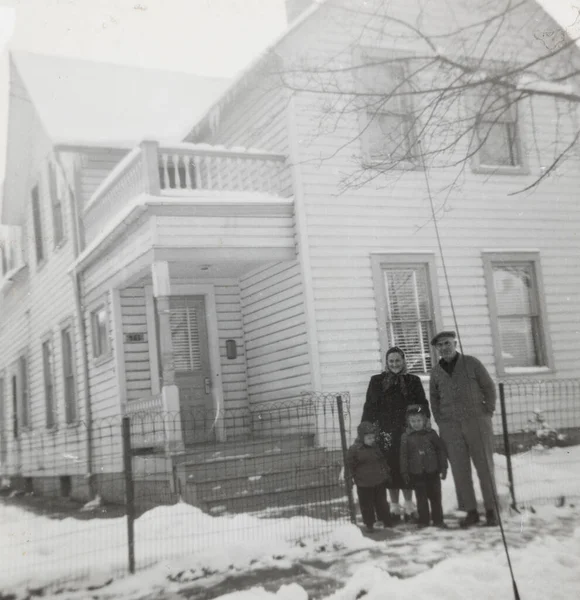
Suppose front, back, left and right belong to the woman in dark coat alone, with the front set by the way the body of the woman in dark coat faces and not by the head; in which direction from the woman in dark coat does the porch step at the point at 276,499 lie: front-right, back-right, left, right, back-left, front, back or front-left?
back-right

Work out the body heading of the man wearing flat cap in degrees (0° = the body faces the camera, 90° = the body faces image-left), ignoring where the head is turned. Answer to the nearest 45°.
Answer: approximately 45°

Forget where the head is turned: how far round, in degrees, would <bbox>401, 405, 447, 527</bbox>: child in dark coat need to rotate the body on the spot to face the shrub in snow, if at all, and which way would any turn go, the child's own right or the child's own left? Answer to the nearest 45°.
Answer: approximately 180°

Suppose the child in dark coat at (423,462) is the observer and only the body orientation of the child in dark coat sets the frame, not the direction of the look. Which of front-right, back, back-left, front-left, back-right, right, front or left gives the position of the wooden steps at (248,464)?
back-right

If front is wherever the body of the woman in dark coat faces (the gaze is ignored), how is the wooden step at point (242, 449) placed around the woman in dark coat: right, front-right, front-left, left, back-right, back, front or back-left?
back-right

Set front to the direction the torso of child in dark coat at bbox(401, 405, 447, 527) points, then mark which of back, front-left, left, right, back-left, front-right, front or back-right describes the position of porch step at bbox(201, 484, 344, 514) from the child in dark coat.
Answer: back-right

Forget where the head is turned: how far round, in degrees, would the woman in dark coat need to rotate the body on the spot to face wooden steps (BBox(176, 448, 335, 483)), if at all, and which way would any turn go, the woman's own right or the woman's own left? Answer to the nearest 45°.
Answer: approximately 135° to the woman's own right

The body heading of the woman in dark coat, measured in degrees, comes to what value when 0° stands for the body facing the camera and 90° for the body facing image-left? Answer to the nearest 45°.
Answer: approximately 0°

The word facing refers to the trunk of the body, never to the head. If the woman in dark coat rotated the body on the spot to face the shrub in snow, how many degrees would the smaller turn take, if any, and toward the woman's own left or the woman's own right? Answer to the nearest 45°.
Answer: approximately 135° to the woman's own left

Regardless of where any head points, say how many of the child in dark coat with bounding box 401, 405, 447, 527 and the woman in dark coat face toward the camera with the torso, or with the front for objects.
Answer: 2

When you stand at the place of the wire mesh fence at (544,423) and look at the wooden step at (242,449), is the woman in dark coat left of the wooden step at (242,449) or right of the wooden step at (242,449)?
left
